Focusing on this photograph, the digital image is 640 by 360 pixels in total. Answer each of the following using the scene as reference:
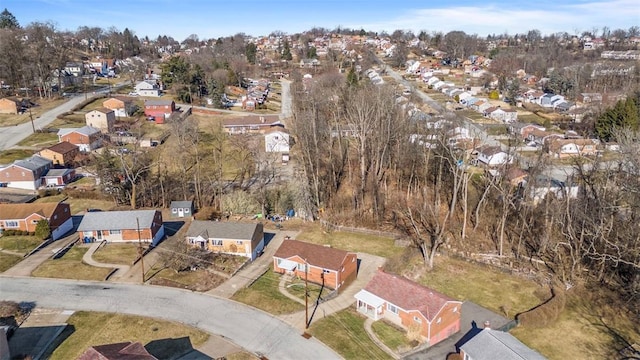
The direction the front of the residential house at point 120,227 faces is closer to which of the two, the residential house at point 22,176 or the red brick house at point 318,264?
the red brick house

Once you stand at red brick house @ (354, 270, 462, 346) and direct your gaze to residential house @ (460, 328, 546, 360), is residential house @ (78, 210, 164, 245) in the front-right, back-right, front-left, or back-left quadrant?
back-right

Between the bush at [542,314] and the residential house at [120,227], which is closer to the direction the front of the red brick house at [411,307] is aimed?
the residential house

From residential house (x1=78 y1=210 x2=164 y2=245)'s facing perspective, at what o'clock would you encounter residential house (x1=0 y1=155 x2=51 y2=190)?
residential house (x1=0 y1=155 x2=51 y2=190) is roughly at 5 o'clock from residential house (x1=78 y1=210 x2=164 y2=245).

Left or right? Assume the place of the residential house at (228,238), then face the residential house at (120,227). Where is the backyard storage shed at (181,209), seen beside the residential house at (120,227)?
right

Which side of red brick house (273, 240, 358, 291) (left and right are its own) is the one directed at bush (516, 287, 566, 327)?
left

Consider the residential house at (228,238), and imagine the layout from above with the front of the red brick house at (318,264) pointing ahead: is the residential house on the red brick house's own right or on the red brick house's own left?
on the red brick house's own right

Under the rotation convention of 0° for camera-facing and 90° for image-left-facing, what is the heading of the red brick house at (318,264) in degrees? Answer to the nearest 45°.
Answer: approximately 45°

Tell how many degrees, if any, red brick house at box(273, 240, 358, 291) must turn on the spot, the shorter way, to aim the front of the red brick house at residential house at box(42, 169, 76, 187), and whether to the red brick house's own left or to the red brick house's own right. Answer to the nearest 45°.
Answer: approximately 90° to the red brick house's own right

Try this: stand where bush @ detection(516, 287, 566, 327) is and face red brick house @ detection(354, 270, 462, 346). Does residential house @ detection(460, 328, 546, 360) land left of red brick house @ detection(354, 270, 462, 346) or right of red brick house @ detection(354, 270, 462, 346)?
left

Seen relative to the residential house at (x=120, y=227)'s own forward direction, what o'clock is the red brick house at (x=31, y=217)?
The red brick house is roughly at 4 o'clock from the residential house.
